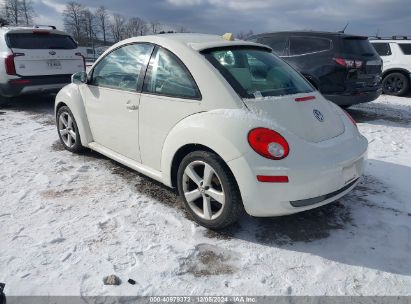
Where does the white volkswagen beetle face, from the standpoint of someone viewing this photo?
facing away from the viewer and to the left of the viewer

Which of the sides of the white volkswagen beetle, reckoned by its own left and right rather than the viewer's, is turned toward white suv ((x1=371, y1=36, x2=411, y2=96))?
right

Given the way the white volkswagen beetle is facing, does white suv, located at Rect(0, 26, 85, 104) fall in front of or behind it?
in front
